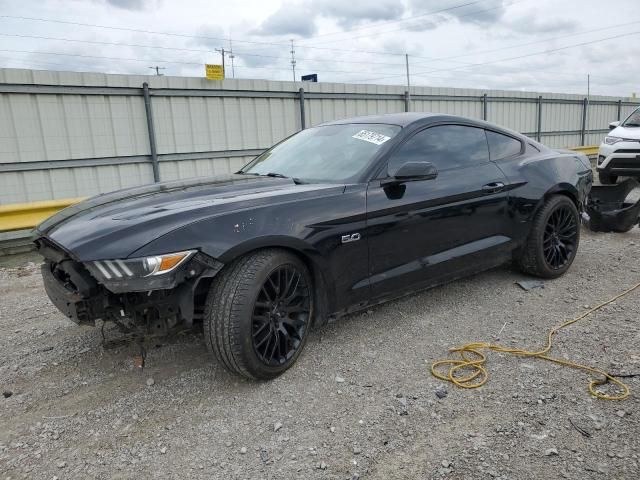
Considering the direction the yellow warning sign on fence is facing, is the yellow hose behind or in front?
in front

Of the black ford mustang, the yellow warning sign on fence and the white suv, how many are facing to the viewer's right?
0

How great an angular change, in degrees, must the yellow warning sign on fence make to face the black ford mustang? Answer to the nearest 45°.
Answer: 0° — it already faces it

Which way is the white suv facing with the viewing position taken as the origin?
facing the viewer and to the left of the viewer

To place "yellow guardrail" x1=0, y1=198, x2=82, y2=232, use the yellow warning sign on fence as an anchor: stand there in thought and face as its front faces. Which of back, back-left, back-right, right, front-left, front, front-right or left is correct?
front-right

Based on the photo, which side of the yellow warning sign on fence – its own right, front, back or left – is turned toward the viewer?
front

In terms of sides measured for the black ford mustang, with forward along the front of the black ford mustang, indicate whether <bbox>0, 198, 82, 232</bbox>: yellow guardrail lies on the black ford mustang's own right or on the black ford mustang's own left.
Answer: on the black ford mustang's own right

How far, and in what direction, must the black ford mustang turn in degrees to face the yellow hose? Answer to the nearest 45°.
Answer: approximately 135° to its left

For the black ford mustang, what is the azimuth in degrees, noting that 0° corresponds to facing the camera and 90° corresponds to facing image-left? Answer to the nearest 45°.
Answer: approximately 45°

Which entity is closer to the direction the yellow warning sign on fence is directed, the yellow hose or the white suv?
the yellow hose

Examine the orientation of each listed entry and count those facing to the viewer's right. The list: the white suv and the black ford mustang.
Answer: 0

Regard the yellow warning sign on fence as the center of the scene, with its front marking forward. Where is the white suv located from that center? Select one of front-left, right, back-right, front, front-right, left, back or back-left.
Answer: left

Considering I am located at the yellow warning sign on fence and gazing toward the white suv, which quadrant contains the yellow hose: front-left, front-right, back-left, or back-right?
front-right
